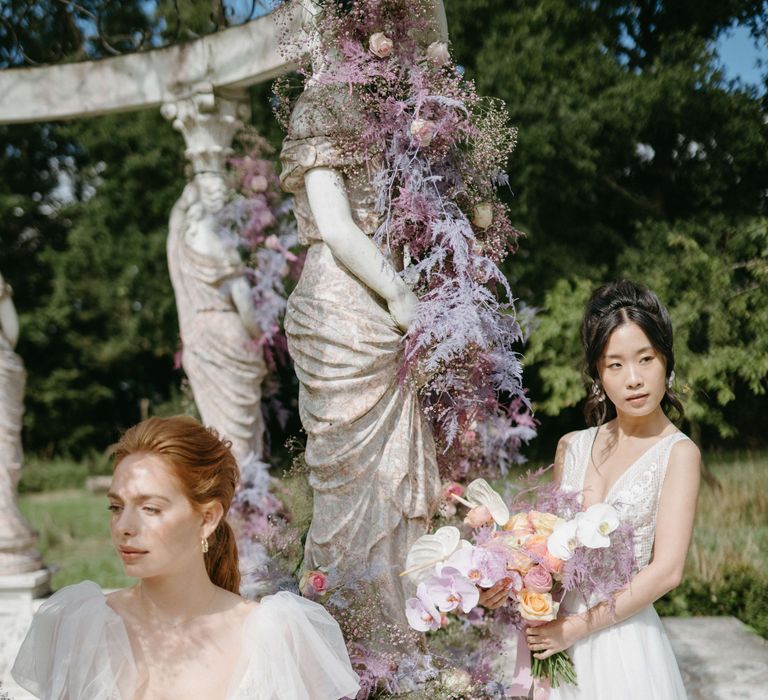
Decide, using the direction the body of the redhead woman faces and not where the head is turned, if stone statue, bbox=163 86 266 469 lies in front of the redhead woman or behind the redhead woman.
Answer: behind

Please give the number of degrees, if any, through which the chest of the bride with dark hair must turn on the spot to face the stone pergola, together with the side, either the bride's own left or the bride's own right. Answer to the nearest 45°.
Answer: approximately 90° to the bride's own right

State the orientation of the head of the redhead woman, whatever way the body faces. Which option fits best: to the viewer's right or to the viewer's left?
to the viewer's left

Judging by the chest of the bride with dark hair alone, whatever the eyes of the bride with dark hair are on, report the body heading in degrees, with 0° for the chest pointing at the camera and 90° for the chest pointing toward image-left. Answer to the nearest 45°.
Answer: approximately 45°

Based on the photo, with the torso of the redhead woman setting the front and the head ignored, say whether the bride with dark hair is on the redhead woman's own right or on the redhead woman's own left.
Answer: on the redhead woman's own left

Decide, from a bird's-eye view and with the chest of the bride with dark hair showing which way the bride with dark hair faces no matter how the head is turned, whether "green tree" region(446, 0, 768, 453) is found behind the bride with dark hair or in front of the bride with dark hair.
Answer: behind
